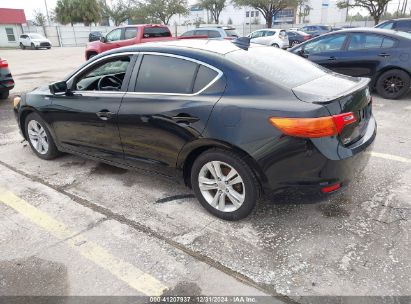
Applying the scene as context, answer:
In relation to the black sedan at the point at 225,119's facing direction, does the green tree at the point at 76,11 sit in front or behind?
in front

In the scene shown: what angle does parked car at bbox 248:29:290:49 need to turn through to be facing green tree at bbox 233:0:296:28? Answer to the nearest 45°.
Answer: approximately 45° to its right

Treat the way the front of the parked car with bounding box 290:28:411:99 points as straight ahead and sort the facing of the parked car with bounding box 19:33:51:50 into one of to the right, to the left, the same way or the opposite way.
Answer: the opposite way

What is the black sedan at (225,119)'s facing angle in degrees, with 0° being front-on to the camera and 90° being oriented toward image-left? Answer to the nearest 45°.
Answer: approximately 135°

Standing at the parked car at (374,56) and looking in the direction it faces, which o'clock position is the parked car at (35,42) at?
the parked car at (35,42) is roughly at 1 o'clock from the parked car at (374,56).

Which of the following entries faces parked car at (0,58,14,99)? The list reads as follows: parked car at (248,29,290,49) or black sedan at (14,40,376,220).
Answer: the black sedan

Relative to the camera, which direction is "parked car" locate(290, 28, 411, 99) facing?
to the viewer's left

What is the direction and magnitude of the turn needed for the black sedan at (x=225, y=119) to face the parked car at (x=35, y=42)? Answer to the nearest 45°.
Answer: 0° — it already faces it

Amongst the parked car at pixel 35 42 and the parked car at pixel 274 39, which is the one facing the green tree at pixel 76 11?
the parked car at pixel 274 39

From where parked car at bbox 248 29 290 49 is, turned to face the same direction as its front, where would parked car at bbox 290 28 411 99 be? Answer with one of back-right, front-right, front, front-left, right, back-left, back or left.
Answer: back-left

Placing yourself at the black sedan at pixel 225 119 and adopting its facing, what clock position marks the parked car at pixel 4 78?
The parked car is roughly at 12 o'clock from the black sedan.
